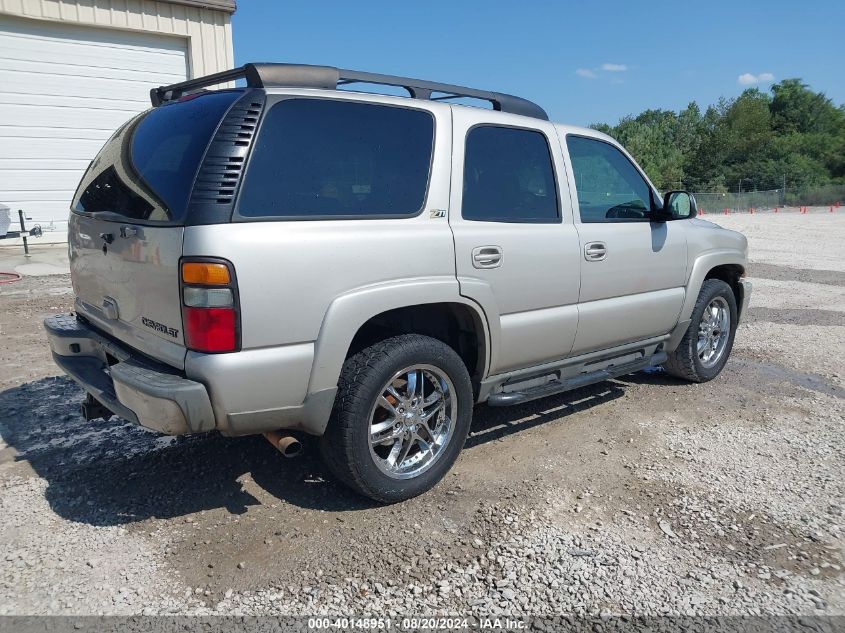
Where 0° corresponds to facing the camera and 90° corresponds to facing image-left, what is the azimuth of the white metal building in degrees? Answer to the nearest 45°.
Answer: approximately 0°

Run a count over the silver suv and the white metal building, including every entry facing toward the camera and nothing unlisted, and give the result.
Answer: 1

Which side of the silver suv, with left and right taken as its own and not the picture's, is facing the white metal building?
left

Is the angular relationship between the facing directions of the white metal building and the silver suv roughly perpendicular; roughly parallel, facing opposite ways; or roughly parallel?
roughly perpendicular

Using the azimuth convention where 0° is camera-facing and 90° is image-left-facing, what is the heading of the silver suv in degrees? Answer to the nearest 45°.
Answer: approximately 225°

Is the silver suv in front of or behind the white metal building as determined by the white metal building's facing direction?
in front
